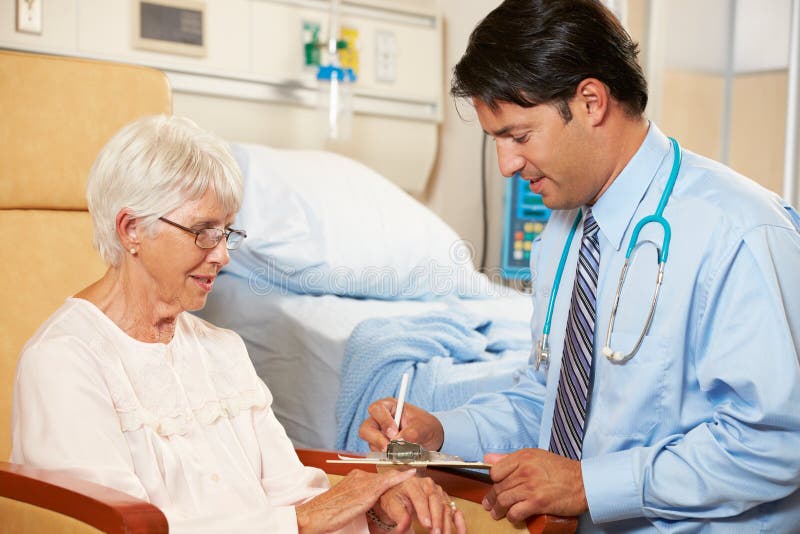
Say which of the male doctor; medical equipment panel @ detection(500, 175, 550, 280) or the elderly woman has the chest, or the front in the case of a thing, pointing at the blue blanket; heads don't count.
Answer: the medical equipment panel

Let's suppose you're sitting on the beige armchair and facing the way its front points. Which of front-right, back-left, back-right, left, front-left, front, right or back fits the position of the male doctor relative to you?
front

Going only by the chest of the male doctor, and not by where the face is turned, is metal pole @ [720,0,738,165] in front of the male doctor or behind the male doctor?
behind

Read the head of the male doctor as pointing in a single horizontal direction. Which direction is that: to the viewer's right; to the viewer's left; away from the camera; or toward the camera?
to the viewer's left

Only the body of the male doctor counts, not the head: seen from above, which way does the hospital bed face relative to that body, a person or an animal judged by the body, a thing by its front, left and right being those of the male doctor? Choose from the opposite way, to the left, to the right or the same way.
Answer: to the left

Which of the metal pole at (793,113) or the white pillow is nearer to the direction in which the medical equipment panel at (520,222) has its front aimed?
the white pillow

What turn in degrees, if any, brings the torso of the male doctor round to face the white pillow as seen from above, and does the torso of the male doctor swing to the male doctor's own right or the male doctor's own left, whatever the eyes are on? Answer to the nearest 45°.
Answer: approximately 90° to the male doctor's own right

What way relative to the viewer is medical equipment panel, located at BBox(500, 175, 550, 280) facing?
toward the camera

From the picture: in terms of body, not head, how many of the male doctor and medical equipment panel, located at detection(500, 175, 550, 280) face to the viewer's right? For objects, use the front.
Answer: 0

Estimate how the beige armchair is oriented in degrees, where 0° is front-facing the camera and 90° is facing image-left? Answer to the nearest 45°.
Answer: approximately 315°

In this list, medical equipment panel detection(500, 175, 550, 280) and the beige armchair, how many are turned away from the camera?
0

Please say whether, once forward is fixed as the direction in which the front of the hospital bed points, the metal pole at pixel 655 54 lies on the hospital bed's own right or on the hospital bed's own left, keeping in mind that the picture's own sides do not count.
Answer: on the hospital bed's own left

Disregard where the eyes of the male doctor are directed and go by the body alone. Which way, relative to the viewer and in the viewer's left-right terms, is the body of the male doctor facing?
facing the viewer and to the left of the viewer

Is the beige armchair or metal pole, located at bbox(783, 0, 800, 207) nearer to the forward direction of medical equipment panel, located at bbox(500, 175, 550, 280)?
the beige armchair

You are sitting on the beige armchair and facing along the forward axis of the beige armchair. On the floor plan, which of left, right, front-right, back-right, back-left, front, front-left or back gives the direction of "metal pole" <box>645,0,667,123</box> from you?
left

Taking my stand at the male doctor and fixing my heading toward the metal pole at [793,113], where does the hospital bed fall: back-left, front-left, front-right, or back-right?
front-left

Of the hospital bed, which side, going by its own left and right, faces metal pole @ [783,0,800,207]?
left
